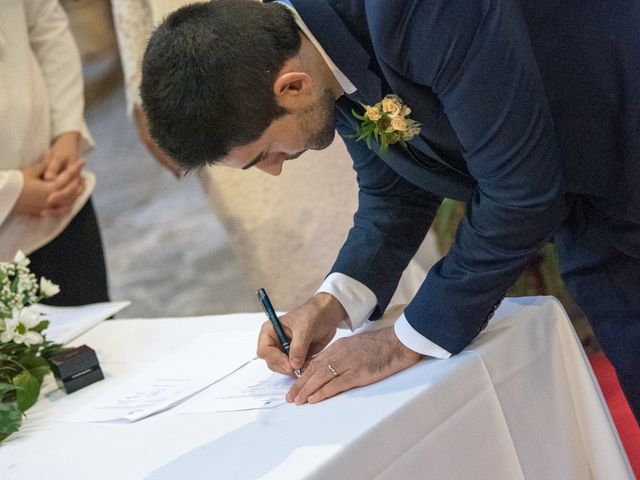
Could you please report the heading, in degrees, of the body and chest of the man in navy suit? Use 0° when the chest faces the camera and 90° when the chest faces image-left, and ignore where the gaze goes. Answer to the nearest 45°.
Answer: approximately 90°

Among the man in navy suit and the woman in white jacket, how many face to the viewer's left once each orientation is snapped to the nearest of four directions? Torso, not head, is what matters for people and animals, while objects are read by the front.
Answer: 1

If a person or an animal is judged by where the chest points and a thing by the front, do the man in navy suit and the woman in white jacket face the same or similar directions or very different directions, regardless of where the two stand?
very different directions

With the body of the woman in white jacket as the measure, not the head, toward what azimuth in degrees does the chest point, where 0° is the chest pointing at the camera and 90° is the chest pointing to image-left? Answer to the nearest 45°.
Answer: approximately 315°

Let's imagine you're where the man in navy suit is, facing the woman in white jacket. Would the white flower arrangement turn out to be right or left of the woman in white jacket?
left
